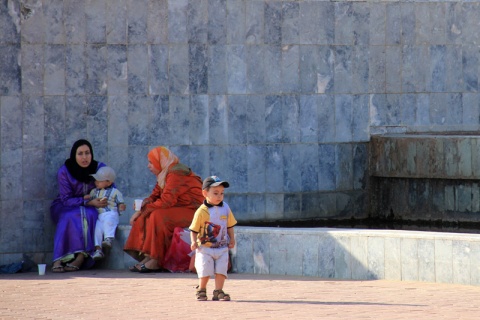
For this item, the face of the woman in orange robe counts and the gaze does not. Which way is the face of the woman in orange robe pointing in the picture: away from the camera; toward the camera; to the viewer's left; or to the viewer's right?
to the viewer's left

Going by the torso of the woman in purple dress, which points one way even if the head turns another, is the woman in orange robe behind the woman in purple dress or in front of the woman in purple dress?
in front

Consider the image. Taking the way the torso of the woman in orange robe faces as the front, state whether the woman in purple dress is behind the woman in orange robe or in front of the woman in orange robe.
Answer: in front

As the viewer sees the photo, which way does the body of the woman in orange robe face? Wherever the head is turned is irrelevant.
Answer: to the viewer's left

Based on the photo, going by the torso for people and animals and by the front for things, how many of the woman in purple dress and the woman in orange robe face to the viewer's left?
1
